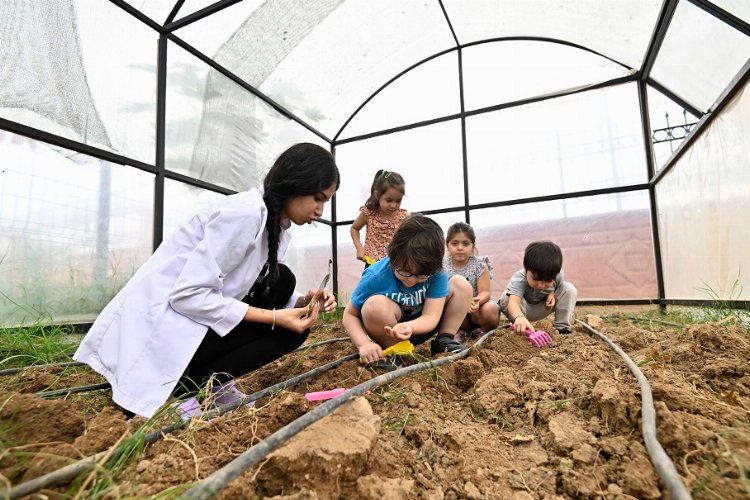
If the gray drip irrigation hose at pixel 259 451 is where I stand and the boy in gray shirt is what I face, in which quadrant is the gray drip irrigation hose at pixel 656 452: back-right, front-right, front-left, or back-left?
front-right

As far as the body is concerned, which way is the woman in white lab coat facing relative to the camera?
to the viewer's right

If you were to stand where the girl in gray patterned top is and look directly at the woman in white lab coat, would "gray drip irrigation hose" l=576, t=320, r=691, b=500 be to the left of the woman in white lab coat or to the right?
left

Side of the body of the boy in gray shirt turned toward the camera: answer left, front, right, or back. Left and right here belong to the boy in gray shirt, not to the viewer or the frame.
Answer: front

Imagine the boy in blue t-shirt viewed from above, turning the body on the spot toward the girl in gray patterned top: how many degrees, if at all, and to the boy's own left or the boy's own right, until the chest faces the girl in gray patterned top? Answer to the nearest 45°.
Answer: approximately 135° to the boy's own left

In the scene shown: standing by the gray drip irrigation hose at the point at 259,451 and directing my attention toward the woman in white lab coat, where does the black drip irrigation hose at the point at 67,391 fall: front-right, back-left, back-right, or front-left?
front-left

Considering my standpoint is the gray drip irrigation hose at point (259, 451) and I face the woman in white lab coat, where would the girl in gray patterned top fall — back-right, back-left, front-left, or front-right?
front-right

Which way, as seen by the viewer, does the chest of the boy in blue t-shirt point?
toward the camera

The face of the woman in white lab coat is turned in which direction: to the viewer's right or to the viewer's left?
to the viewer's right

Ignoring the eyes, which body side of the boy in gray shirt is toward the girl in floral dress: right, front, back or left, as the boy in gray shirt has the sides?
right

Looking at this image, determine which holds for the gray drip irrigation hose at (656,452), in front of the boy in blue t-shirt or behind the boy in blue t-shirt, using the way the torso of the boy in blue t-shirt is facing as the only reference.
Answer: in front

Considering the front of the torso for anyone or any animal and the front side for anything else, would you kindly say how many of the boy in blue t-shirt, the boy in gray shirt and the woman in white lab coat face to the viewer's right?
1

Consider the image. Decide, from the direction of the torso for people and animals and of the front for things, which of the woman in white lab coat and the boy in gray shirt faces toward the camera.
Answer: the boy in gray shirt

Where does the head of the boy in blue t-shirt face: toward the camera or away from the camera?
toward the camera

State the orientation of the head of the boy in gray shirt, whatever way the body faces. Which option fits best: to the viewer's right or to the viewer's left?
to the viewer's left

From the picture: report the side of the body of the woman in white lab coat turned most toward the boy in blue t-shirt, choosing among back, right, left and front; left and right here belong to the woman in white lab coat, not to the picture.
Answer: front

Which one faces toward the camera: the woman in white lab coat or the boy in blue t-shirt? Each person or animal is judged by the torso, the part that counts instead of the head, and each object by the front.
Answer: the boy in blue t-shirt
